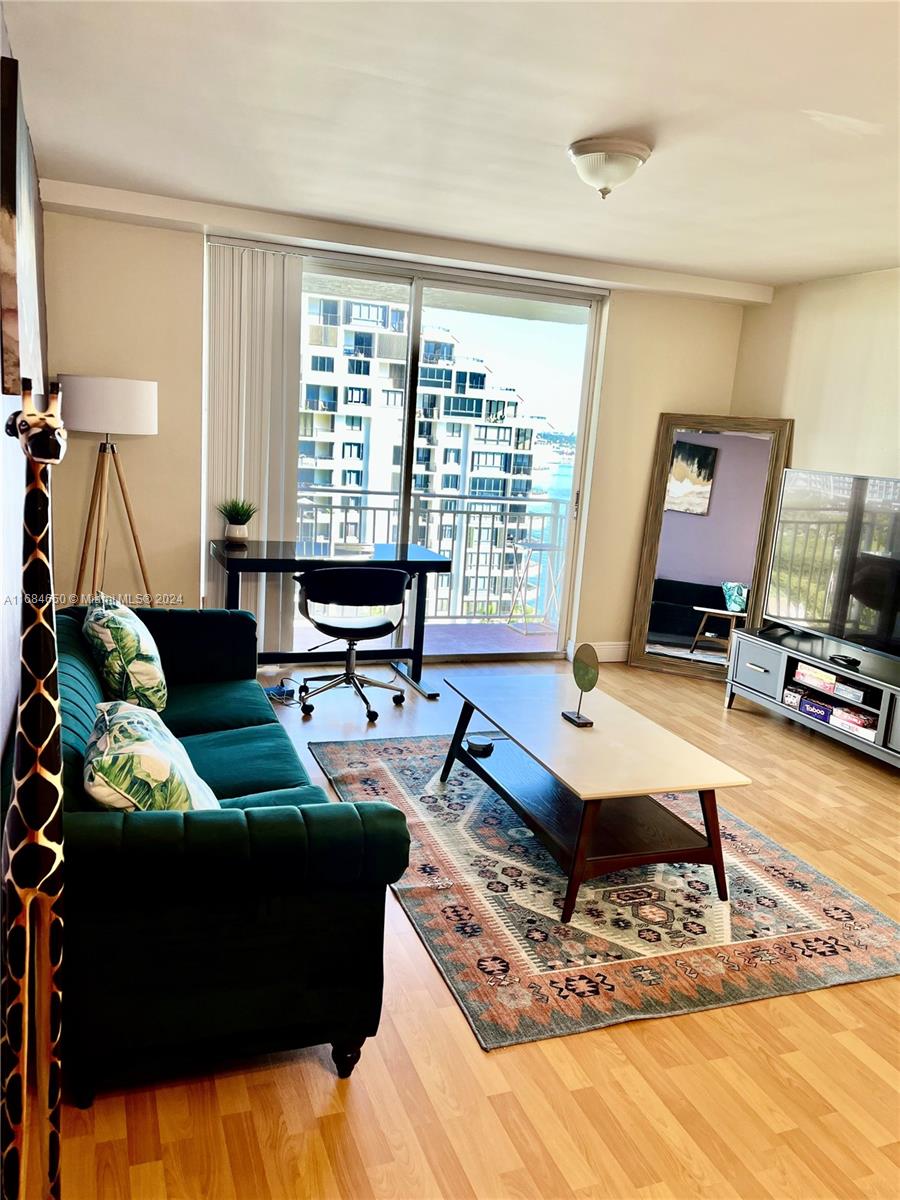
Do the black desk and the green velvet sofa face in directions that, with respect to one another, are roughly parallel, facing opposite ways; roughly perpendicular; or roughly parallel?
roughly perpendicular

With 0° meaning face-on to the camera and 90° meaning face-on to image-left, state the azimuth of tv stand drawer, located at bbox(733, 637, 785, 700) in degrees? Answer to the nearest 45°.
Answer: approximately 45°

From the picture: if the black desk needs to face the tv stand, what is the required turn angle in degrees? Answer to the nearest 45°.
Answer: approximately 90° to its left

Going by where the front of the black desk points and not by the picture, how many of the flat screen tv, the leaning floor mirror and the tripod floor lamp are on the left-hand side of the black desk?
2

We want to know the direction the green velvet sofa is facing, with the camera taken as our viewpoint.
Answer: facing to the right of the viewer

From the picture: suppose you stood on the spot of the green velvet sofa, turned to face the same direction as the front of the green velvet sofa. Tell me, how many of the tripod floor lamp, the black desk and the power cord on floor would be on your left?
3

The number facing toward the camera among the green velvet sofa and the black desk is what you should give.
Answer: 1

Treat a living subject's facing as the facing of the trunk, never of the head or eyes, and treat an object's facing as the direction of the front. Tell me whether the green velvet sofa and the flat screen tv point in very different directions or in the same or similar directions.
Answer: very different directions

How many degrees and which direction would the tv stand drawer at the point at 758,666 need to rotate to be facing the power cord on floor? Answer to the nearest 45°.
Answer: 0° — it already faces it

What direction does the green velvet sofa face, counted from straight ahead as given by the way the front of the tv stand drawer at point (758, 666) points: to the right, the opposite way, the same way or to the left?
the opposite way

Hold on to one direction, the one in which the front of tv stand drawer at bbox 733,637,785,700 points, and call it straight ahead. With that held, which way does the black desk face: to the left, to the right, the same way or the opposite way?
to the left

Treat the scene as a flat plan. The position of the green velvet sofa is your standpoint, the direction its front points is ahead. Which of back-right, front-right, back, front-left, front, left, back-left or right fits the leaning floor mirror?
front-left
